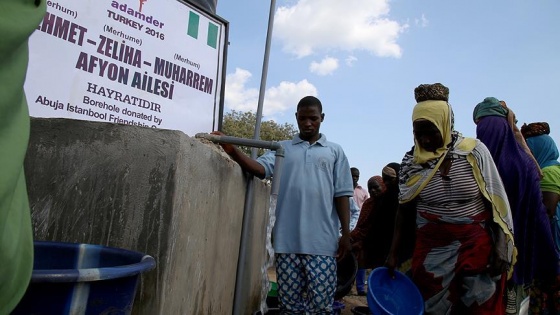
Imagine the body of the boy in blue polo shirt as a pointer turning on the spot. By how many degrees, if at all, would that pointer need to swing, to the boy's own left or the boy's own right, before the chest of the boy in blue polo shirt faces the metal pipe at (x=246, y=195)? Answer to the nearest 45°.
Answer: approximately 45° to the boy's own right

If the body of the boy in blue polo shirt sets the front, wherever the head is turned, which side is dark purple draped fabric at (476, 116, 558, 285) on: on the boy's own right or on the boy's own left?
on the boy's own left

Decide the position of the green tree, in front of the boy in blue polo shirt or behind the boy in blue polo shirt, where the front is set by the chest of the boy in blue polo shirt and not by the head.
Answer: behind

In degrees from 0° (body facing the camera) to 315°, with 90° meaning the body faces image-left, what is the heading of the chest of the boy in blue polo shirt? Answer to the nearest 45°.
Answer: approximately 0°

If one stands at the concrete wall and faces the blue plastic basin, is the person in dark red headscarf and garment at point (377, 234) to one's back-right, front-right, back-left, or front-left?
back-left

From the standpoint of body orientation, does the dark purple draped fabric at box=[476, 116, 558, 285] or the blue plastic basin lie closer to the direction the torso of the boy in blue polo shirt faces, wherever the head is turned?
the blue plastic basin

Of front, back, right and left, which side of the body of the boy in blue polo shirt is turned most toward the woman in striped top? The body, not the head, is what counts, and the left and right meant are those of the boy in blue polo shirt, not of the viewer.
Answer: left

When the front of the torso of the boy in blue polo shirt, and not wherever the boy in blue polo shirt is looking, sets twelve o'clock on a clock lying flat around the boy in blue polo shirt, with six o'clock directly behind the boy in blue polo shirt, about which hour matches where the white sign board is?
The white sign board is roughly at 2 o'clock from the boy in blue polo shirt.

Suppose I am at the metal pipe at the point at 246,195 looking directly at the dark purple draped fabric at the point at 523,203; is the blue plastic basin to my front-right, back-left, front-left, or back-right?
back-right
